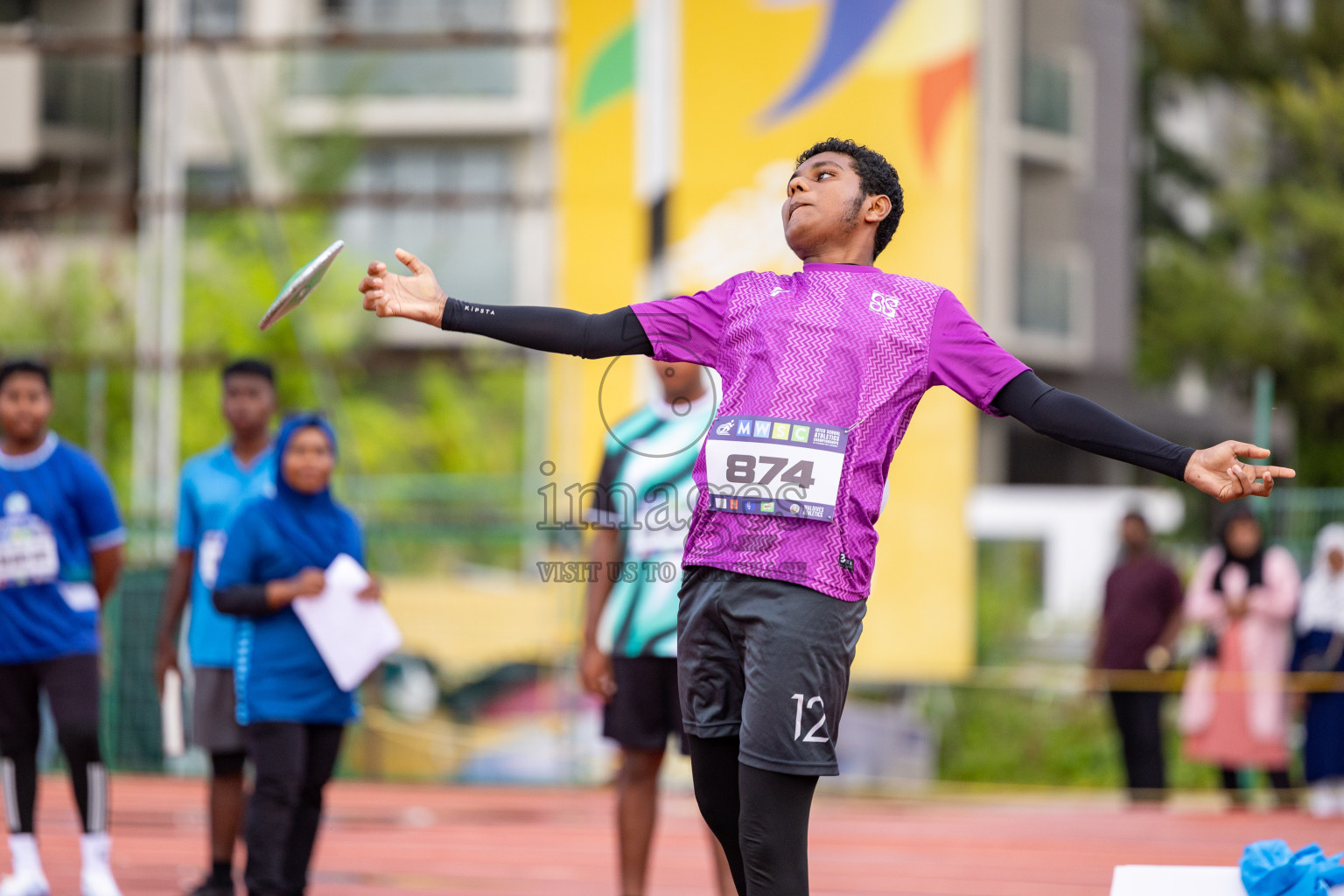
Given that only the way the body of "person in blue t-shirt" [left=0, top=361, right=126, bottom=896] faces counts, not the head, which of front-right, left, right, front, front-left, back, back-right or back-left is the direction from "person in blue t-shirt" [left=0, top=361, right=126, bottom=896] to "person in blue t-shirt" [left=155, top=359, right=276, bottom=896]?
left

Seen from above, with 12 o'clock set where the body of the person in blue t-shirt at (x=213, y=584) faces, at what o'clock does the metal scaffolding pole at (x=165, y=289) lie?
The metal scaffolding pole is roughly at 6 o'clock from the person in blue t-shirt.

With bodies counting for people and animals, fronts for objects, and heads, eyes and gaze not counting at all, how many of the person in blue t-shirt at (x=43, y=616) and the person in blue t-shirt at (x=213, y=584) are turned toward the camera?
2

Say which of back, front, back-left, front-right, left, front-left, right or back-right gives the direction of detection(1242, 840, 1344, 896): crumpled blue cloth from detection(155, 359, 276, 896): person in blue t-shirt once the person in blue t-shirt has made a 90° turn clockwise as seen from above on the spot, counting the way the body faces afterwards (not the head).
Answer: back-left

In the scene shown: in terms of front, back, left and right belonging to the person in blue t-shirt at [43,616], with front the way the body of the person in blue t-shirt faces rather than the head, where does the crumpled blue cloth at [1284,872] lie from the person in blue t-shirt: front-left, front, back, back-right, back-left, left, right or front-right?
front-left

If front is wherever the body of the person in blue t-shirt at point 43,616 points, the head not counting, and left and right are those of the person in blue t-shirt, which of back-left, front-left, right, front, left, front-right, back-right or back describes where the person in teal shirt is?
front-left

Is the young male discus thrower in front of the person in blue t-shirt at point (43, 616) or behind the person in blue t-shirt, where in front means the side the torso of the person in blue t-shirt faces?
in front

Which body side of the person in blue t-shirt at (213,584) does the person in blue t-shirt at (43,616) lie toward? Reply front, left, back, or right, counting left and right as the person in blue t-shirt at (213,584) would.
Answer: right

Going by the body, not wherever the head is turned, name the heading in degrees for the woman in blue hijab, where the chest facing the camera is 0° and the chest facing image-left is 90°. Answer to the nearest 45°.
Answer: approximately 315°

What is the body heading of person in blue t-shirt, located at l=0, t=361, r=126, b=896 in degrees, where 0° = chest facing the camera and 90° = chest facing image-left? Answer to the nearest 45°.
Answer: approximately 0°

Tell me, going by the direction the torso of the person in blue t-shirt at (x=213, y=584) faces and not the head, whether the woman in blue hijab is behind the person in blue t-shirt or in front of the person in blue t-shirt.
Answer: in front
